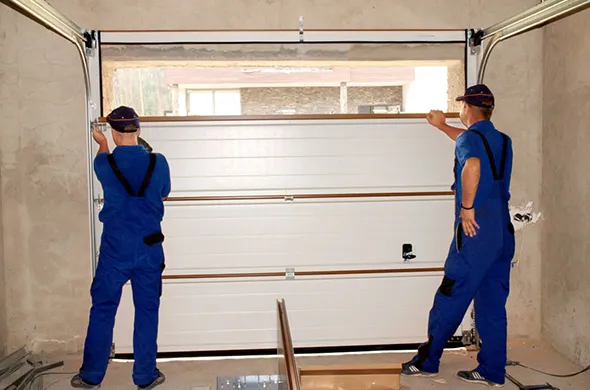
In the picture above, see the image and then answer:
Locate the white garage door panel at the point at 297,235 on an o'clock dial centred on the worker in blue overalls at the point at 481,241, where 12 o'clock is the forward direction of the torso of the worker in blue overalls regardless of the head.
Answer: The white garage door panel is roughly at 11 o'clock from the worker in blue overalls.

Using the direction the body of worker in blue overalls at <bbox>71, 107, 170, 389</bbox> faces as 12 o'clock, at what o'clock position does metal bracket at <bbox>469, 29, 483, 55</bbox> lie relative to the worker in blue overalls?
The metal bracket is roughly at 3 o'clock from the worker in blue overalls.

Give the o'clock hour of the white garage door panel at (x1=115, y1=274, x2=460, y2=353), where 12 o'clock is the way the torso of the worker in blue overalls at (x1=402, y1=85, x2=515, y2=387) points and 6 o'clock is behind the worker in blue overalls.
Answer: The white garage door panel is roughly at 11 o'clock from the worker in blue overalls.

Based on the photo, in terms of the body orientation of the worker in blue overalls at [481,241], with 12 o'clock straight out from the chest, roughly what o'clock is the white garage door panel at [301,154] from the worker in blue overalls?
The white garage door panel is roughly at 11 o'clock from the worker in blue overalls.

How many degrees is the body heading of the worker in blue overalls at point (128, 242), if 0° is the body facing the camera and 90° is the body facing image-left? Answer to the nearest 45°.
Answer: approximately 180°

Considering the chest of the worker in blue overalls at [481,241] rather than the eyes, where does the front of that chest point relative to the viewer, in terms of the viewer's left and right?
facing away from the viewer and to the left of the viewer

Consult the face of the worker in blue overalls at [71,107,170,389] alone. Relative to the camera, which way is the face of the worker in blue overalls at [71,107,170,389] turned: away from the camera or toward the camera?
away from the camera
